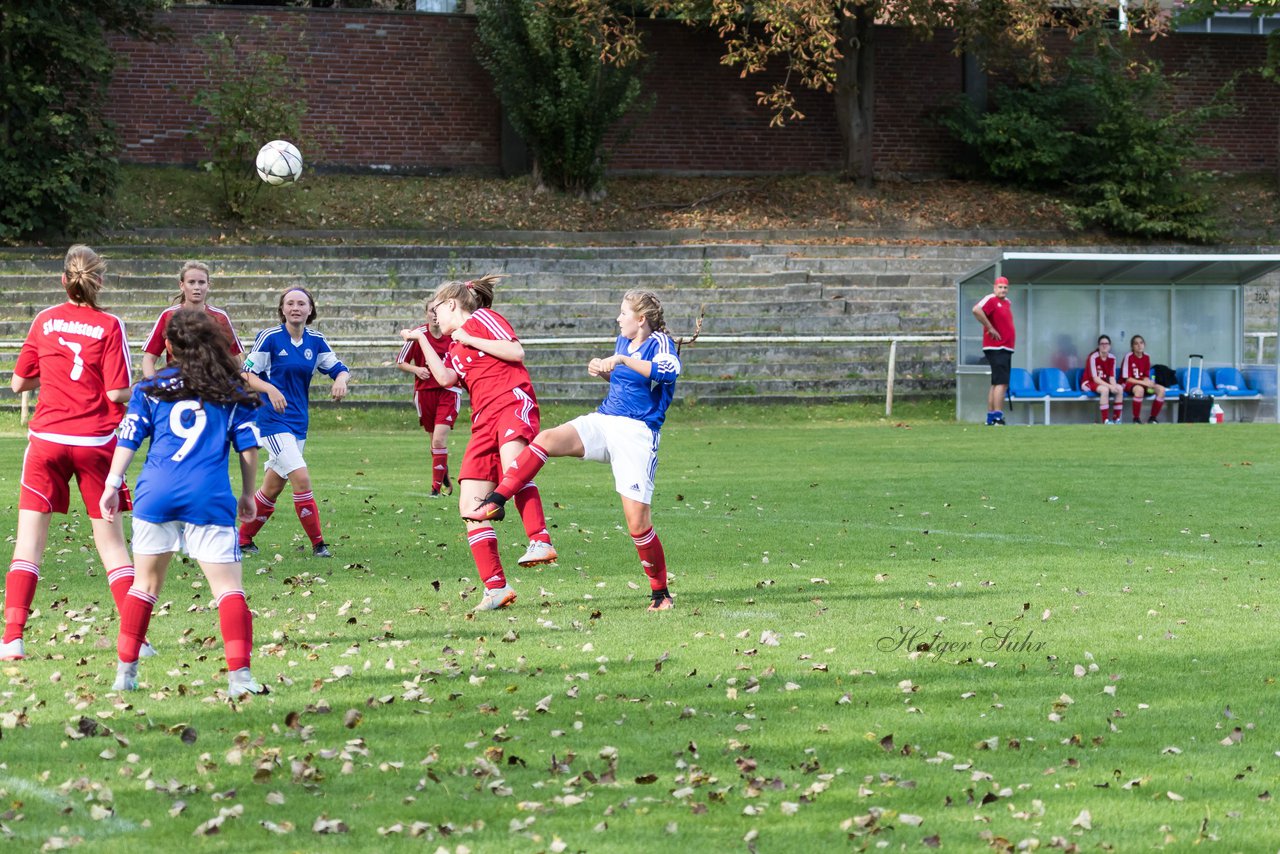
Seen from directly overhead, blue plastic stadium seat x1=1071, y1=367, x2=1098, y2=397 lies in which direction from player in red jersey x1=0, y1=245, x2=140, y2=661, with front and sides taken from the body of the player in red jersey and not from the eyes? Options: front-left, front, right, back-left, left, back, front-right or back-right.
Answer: front-right

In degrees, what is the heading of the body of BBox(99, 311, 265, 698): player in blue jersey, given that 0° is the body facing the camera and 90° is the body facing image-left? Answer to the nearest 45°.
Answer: approximately 180°

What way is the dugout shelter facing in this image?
toward the camera

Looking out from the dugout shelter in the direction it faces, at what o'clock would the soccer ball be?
The soccer ball is roughly at 2 o'clock from the dugout shelter.

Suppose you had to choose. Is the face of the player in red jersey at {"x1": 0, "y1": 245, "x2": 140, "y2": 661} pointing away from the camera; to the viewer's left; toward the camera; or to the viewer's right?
away from the camera

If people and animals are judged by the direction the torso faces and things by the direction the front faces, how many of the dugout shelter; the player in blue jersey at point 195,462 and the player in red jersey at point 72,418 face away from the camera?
2

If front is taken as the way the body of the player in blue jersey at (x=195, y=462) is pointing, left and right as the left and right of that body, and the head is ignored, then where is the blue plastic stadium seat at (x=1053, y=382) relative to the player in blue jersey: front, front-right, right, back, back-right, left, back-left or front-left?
front-right

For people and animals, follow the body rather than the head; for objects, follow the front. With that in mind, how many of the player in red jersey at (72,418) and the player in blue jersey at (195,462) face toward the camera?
0

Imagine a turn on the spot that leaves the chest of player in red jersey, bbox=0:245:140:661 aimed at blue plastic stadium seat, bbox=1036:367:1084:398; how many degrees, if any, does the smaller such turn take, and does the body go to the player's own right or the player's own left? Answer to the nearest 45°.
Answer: approximately 45° to the player's own right

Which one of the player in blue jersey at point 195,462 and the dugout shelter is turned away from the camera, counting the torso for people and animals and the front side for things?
the player in blue jersey

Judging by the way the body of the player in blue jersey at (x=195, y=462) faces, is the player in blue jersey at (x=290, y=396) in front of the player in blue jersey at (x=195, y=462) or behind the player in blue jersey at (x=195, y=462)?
in front

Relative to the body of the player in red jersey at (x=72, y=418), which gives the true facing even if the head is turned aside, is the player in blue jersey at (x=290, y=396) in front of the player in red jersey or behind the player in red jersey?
in front

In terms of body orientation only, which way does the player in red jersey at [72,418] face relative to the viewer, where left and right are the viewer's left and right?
facing away from the viewer
